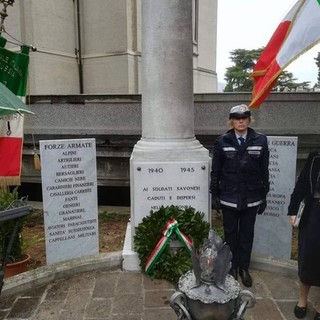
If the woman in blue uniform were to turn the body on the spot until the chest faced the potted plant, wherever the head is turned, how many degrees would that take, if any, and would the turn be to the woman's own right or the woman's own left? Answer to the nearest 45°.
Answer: approximately 90° to the woman's own right

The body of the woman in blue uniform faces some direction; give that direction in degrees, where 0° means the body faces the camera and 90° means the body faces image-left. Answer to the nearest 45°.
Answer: approximately 0°

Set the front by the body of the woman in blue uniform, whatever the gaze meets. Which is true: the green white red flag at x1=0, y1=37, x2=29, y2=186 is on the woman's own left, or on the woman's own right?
on the woman's own right

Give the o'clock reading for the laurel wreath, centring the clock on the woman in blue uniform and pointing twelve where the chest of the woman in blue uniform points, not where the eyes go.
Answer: The laurel wreath is roughly at 3 o'clock from the woman in blue uniform.

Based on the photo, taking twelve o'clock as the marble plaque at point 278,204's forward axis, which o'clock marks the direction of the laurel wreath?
The laurel wreath is roughly at 2 o'clock from the marble plaque.

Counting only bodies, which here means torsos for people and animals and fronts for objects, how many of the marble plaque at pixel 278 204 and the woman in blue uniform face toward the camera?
2

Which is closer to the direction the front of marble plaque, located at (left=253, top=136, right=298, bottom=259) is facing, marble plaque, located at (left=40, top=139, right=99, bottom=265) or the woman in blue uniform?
the woman in blue uniform

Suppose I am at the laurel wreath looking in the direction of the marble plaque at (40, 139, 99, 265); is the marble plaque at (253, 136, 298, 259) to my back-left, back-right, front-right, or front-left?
back-right

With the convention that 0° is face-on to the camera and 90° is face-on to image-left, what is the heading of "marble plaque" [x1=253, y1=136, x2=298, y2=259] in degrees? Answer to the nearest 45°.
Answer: approximately 0°

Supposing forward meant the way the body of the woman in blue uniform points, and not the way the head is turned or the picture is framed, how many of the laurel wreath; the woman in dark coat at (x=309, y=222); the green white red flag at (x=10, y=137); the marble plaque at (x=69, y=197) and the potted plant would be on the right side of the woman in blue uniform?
4
